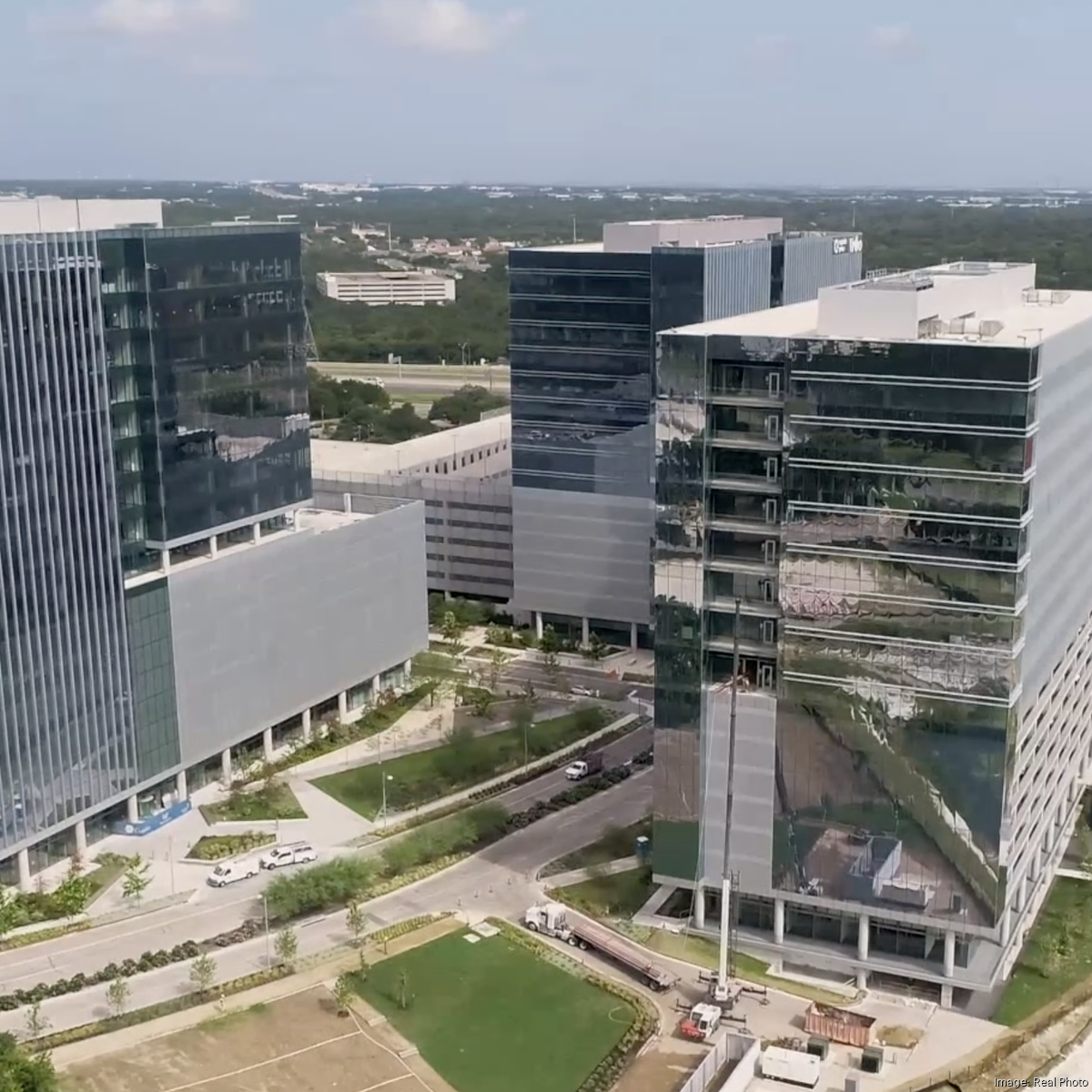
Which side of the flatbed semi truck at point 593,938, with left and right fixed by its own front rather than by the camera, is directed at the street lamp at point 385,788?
front

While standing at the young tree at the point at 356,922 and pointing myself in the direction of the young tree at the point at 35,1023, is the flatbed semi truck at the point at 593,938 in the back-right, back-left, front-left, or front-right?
back-left

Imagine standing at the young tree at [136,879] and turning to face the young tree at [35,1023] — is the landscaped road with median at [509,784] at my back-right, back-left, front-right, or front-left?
back-left

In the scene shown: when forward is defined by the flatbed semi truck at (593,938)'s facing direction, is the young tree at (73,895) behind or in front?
in front

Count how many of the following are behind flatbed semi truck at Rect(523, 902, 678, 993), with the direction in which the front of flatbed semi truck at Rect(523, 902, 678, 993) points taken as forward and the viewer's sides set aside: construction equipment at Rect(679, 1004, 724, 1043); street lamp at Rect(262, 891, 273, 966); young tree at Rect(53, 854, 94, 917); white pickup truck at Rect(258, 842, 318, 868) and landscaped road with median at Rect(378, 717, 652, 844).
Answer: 1

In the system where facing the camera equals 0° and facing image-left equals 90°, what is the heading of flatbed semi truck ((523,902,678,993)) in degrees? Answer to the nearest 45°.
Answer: approximately 135°

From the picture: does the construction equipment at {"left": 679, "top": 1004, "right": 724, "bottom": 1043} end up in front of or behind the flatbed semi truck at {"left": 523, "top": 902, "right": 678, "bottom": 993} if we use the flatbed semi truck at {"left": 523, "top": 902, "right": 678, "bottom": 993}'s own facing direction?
behind

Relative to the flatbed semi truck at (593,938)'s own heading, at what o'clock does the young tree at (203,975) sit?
The young tree is roughly at 10 o'clock from the flatbed semi truck.

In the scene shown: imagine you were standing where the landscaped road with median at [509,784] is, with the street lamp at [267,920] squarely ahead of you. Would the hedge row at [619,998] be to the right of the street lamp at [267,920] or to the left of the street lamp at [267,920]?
left

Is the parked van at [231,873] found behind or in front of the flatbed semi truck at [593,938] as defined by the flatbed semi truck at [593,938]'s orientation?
in front

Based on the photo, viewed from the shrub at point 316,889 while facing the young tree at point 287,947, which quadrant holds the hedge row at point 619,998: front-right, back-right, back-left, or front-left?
front-left

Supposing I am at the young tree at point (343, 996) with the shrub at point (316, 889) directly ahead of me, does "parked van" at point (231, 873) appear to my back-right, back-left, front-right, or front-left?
front-left

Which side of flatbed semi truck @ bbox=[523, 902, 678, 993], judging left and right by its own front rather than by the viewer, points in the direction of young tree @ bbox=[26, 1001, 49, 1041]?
left

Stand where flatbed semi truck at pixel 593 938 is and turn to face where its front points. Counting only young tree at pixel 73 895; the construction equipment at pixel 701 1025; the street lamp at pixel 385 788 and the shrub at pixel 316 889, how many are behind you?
1

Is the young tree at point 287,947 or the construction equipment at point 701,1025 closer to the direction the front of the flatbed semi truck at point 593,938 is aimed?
the young tree
